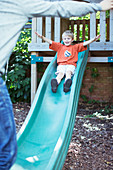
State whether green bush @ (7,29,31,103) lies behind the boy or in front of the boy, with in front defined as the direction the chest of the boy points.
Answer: behind

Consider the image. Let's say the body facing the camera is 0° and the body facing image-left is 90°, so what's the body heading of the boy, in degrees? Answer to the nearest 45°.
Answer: approximately 0°
